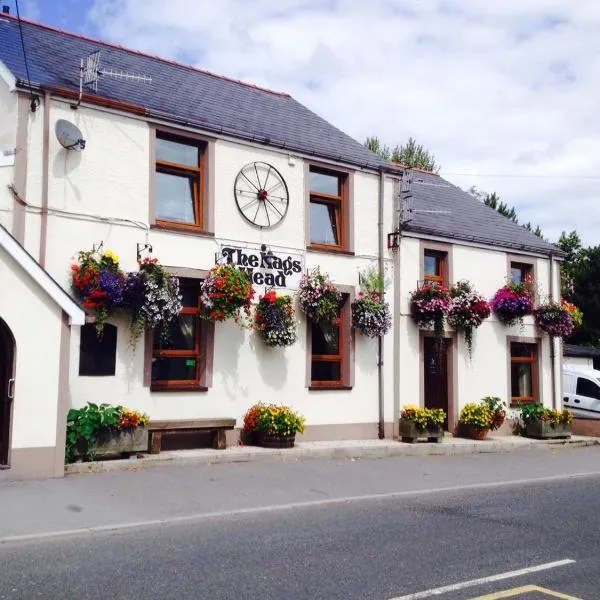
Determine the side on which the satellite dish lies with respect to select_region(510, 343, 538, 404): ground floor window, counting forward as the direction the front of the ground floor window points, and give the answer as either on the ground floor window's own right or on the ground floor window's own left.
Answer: on the ground floor window's own right

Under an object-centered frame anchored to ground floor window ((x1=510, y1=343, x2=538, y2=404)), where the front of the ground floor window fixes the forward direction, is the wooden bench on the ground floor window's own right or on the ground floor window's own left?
on the ground floor window's own right

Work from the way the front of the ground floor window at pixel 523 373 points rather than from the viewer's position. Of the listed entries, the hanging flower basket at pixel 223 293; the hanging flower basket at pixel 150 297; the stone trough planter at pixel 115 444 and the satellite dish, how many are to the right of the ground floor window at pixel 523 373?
4

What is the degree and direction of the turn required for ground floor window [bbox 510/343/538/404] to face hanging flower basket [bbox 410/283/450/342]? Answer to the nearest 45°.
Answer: approximately 90° to its right

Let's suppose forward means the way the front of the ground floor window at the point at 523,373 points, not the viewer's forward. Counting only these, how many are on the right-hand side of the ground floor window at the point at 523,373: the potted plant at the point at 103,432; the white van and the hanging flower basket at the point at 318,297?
2

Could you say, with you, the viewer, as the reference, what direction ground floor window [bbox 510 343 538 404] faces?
facing the viewer and to the right of the viewer

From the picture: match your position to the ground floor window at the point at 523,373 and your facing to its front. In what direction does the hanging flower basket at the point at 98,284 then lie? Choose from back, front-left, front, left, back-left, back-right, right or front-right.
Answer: right

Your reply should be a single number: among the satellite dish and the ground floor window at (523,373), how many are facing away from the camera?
0

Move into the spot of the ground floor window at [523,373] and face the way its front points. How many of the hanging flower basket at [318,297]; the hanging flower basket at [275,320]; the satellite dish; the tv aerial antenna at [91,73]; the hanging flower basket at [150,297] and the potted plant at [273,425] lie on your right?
6

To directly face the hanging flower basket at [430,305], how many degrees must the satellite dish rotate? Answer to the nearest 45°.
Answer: approximately 45° to its left

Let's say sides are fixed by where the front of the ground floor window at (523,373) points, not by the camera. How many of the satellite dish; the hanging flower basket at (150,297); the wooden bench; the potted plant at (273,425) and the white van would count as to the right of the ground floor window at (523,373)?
4

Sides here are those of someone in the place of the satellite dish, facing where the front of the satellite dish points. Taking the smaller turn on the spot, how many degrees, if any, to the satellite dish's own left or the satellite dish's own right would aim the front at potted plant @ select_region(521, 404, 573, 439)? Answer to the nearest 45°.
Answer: approximately 45° to the satellite dish's own left

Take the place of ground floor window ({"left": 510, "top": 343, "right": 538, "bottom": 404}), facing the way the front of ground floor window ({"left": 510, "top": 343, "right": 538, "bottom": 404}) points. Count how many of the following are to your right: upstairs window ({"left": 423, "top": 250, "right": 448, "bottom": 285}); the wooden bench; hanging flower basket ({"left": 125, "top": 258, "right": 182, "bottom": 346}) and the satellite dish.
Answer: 4
